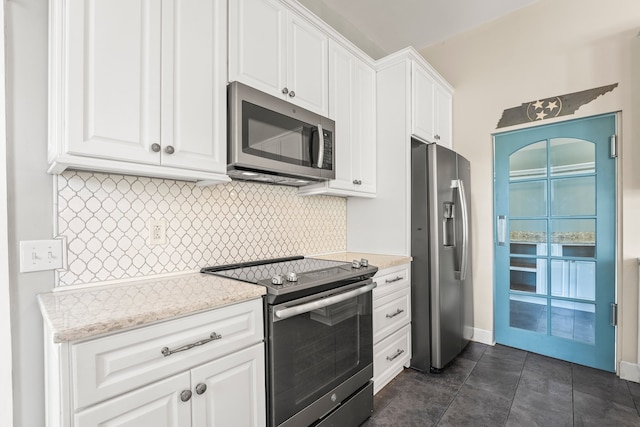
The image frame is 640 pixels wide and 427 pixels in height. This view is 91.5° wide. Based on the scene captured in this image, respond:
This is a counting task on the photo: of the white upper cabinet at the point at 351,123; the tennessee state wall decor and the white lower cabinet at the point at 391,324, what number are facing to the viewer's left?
0

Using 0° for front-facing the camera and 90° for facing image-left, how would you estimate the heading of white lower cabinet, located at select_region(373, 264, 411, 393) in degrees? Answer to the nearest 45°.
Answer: approximately 315°

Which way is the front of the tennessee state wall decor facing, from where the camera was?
facing the viewer

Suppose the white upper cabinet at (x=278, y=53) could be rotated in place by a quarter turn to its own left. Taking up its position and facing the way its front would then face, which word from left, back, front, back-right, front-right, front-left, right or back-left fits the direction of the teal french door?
front-right

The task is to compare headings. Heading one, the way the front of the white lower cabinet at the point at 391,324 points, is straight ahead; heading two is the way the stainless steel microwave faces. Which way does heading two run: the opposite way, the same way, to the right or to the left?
the same way

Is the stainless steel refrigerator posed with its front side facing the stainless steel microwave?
no

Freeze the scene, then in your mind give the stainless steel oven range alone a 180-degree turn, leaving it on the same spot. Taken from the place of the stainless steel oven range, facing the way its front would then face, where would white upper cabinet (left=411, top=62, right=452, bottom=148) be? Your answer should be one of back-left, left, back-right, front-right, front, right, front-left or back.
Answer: right

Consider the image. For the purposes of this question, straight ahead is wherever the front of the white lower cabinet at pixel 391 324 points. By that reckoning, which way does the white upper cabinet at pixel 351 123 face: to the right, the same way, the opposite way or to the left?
the same way

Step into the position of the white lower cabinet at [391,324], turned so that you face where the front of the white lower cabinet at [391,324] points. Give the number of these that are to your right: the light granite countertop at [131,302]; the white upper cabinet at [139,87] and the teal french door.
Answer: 2

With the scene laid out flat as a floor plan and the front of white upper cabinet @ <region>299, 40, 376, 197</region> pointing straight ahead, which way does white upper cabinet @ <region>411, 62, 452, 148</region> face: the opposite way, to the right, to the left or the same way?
the same way

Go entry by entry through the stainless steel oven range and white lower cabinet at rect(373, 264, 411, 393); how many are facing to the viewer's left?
0

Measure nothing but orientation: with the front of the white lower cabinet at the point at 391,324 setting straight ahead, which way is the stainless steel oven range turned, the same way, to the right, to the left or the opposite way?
the same way

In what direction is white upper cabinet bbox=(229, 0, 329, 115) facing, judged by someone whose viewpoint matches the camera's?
facing the viewer and to the right of the viewer

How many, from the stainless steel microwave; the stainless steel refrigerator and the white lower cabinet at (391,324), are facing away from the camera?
0

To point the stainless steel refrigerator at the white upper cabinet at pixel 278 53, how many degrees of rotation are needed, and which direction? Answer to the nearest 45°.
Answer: approximately 90° to its right

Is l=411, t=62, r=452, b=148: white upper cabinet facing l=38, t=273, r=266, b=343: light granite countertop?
no
